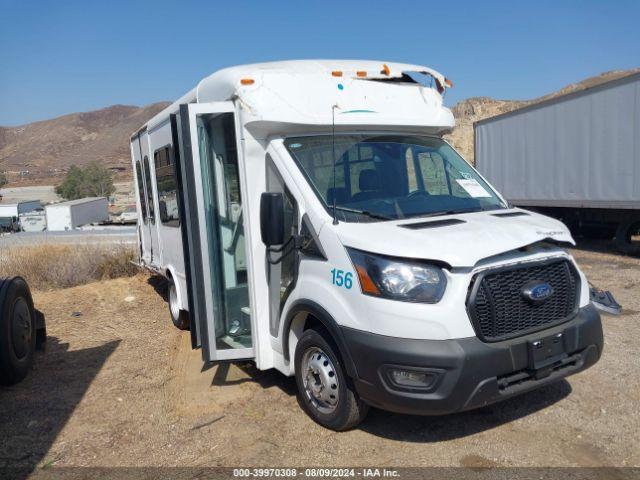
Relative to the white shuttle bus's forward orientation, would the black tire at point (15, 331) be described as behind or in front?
behind

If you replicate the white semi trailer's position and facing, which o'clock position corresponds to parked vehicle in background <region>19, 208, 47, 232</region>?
The parked vehicle in background is roughly at 11 o'clock from the white semi trailer.

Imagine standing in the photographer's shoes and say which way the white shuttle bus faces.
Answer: facing the viewer and to the right of the viewer

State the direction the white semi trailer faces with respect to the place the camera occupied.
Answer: facing away from the viewer and to the left of the viewer

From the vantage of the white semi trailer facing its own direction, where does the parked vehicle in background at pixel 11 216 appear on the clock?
The parked vehicle in background is roughly at 11 o'clock from the white semi trailer.

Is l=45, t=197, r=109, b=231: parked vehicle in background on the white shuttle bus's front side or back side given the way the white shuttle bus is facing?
on the back side

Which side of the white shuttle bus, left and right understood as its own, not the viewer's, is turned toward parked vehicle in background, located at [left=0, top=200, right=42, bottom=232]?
back

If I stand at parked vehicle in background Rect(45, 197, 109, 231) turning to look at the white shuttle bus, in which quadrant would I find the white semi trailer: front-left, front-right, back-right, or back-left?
front-left

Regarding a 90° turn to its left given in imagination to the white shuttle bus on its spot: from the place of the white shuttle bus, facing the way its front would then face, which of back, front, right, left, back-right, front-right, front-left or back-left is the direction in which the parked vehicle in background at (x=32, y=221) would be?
left

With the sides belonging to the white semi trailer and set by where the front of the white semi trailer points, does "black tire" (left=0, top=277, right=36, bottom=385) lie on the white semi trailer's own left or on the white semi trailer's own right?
on the white semi trailer's own left
